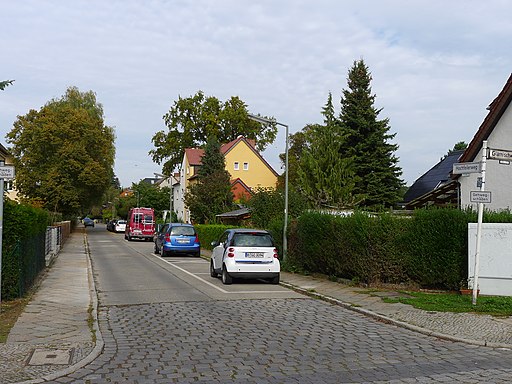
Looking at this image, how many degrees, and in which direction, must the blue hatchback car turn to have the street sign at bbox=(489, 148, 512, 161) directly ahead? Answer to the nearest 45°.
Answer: approximately 180°

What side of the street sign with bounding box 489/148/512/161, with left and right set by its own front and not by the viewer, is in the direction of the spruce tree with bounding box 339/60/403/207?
back

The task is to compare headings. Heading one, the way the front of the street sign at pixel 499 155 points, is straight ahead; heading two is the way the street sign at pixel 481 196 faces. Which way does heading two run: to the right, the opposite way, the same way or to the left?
the same way

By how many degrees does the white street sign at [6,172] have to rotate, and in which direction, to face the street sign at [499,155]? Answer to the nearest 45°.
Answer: approximately 90° to its left

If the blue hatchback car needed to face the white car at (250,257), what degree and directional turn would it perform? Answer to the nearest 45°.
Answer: approximately 180°

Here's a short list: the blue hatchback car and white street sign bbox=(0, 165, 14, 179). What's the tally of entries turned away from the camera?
1

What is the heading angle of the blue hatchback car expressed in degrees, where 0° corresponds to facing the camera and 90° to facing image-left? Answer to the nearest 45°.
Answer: approximately 180°

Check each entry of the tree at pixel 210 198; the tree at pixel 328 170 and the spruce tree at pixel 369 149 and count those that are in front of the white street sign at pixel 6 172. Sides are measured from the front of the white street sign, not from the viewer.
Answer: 0

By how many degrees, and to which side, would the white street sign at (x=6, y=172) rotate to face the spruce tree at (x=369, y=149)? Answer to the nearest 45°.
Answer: approximately 135° to its left

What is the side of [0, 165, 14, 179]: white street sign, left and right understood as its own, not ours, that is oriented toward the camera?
front

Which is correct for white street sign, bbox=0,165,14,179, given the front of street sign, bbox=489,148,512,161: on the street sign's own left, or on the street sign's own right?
on the street sign's own right

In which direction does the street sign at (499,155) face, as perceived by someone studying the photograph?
facing the viewer

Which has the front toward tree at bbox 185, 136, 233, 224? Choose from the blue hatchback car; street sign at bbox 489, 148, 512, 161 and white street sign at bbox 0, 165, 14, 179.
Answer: the blue hatchback car

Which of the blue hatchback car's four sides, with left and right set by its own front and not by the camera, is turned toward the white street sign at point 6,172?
back

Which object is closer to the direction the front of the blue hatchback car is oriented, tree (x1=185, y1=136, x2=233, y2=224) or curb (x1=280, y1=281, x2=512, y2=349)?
the tree
